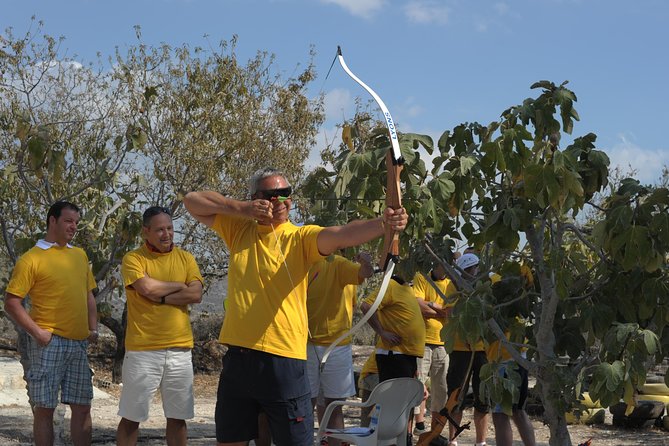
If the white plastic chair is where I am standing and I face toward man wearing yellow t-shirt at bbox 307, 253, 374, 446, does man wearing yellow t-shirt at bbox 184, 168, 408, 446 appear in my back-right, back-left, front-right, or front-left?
back-left

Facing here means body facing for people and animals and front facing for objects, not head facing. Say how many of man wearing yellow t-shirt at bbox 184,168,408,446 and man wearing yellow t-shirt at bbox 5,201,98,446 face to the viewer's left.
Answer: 0

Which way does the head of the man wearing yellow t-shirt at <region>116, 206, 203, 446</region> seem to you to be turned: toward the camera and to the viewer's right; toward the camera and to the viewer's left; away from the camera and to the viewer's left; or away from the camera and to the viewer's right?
toward the camera and to the viewer's right

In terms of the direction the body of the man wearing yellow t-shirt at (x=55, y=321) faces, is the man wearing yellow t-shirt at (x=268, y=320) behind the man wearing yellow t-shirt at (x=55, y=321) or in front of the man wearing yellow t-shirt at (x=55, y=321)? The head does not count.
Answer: in front

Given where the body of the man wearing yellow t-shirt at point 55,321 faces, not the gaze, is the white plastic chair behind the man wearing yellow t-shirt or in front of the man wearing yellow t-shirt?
in front

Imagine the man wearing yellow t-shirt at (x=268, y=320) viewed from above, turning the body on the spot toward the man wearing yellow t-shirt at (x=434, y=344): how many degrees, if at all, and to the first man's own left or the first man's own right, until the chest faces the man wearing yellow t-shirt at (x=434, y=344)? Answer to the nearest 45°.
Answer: approximately 180°

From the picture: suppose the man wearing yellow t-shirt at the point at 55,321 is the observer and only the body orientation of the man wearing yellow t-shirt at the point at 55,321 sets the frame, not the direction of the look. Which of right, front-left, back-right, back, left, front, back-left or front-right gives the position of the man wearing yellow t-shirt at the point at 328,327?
front-left

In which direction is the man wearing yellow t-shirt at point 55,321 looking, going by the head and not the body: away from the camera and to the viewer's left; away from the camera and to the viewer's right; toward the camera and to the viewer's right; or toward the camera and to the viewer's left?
toward the camera and to the viewer's right

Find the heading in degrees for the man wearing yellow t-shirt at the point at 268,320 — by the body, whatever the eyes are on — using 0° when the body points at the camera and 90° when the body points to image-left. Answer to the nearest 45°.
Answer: approximately 0°

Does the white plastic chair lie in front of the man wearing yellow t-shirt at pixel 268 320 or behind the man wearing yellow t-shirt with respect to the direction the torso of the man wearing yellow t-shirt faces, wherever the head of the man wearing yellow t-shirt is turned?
behind
